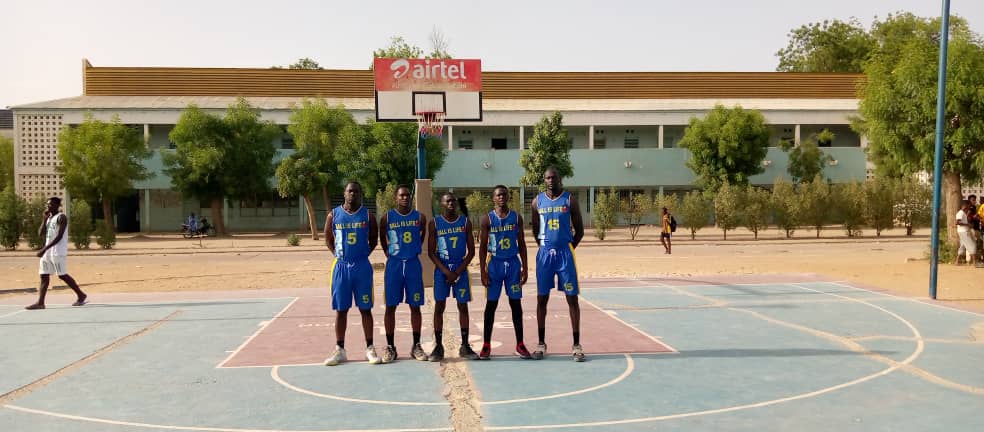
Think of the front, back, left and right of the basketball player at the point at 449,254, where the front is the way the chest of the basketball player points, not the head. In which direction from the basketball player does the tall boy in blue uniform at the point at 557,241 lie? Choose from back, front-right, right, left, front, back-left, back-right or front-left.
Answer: left

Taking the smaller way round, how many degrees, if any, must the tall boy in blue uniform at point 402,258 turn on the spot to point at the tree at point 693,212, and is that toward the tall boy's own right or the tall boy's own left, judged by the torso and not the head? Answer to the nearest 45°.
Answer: approximately 135° to the tall boy's own left

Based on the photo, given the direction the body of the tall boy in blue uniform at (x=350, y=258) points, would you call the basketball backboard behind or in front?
behind

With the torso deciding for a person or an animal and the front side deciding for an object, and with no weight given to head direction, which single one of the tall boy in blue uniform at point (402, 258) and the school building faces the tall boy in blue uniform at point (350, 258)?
the school building

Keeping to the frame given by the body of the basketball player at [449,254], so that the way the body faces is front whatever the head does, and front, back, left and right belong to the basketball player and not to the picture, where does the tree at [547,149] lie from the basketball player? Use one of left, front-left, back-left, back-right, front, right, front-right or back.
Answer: back

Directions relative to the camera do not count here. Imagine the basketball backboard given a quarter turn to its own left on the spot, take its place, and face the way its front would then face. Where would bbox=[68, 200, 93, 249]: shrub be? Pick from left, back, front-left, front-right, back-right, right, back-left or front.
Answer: back-left

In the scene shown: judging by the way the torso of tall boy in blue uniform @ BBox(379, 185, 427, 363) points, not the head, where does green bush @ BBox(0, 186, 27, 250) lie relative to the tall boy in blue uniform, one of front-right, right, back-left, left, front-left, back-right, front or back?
back-right

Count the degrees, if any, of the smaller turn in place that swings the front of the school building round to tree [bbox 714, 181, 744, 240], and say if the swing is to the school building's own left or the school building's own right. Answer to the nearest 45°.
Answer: approximately 45° to the school building's own left
